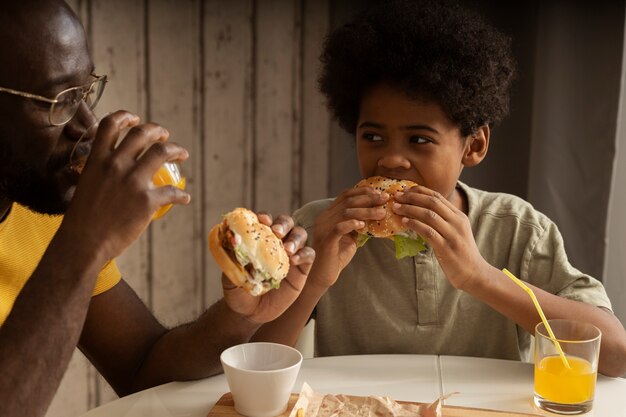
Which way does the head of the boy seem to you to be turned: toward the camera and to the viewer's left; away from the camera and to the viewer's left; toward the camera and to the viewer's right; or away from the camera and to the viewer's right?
toward the camera and to the viewer's left

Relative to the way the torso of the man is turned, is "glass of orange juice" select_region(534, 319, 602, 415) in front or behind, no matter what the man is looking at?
in front

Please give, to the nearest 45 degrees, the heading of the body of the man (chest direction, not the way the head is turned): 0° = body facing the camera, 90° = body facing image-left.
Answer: approximately 315°
